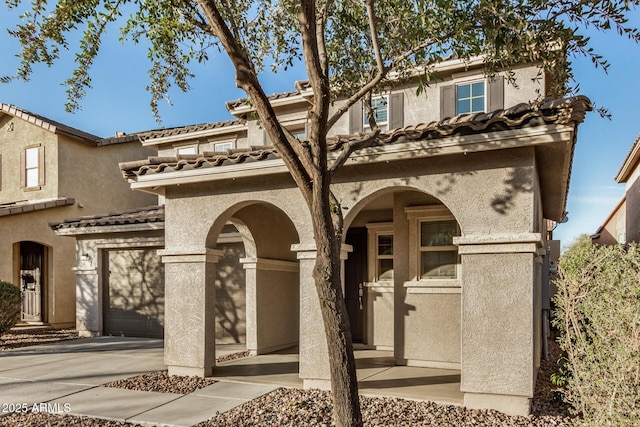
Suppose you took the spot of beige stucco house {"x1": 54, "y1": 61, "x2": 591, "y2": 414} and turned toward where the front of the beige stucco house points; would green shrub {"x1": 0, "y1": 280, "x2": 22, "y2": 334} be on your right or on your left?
on your right

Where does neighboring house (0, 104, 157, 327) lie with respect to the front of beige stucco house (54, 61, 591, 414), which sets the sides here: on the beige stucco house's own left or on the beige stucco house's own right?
on the beige stucco house's own right

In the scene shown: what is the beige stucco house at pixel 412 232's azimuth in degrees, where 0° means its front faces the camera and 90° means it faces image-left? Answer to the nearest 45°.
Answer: approximately 45°

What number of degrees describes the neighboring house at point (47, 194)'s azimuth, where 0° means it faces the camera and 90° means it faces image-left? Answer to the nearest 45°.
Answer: approximately 45°

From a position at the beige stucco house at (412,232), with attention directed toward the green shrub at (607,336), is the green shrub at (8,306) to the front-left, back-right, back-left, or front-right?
back-right

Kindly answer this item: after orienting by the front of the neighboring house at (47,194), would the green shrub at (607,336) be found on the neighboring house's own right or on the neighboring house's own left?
on the neighboring house's own left
